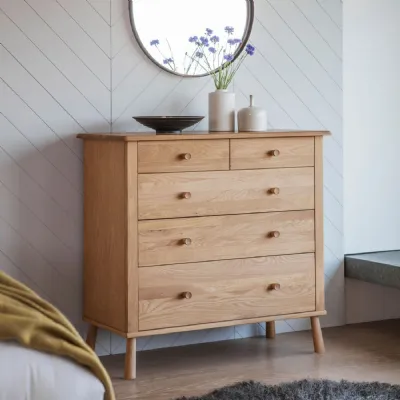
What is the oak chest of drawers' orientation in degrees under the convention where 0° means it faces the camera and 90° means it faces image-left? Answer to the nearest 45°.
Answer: approximately 315°

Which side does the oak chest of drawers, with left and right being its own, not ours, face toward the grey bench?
left

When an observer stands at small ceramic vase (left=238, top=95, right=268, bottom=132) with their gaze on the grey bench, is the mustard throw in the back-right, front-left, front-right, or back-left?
back-right
